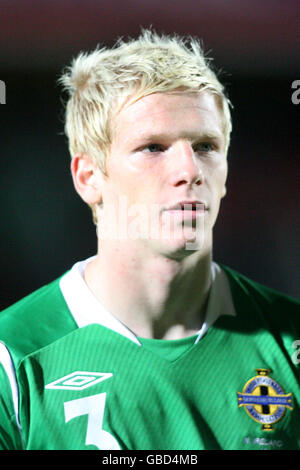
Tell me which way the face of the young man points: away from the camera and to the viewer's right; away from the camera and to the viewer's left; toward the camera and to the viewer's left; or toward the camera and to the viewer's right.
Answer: toward the camera and to the viewer's right

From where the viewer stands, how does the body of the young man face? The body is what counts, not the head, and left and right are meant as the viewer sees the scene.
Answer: facing the viewer and to the right of the viewer
